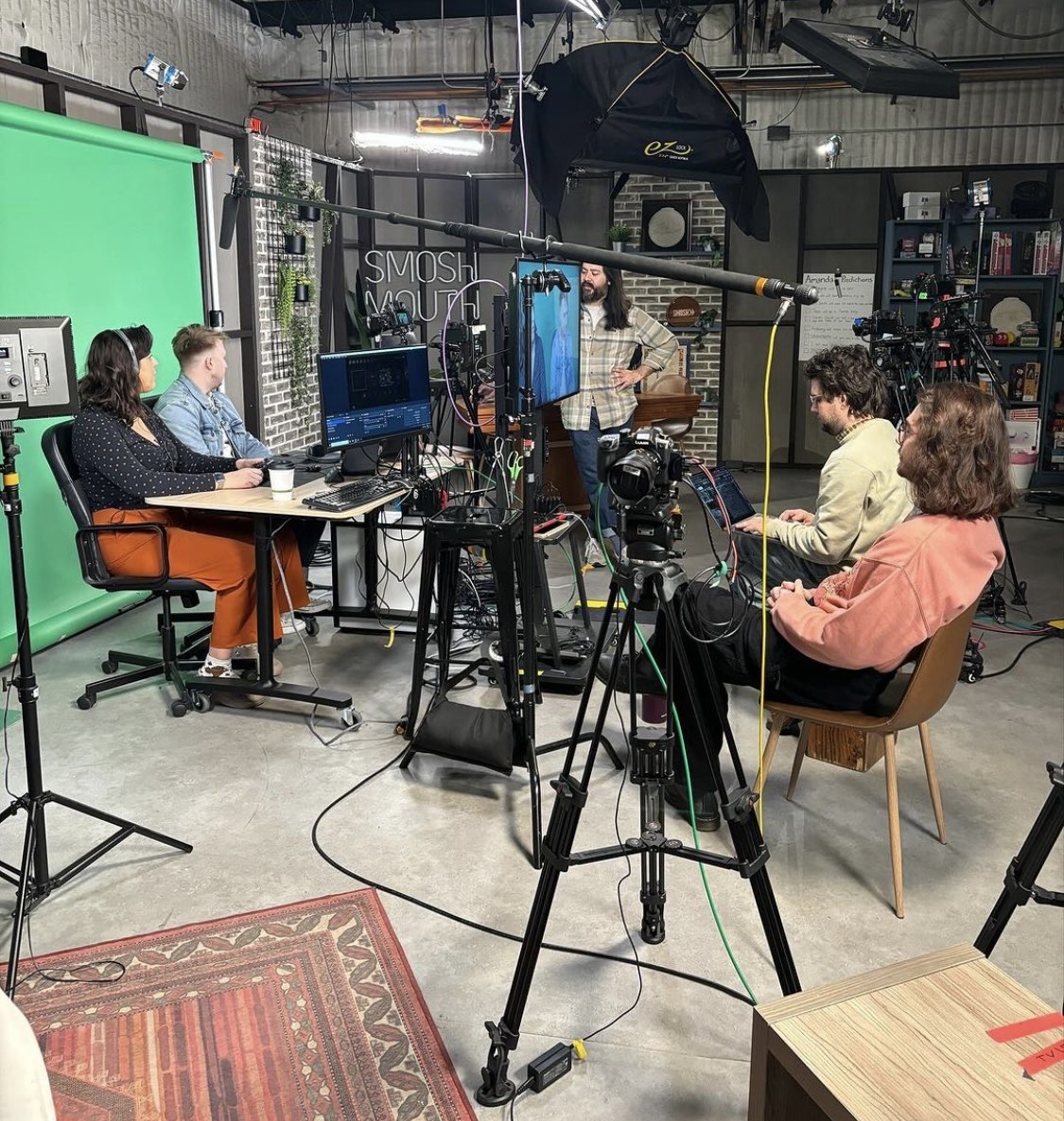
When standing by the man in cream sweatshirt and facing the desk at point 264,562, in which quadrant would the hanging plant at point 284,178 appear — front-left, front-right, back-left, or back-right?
front-right

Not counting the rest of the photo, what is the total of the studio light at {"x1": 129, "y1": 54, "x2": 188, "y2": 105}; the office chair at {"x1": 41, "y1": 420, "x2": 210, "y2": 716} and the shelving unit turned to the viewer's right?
2

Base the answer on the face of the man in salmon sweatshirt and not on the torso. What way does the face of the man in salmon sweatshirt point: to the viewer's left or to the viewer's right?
to the viewer's left

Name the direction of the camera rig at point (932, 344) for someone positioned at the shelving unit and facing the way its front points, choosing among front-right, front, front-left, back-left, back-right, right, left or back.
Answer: front

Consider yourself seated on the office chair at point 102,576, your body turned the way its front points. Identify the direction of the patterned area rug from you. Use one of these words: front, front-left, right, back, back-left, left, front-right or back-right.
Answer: right

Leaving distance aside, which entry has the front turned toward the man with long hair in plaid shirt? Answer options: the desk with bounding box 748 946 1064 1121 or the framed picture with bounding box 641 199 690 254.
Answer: the framed picture

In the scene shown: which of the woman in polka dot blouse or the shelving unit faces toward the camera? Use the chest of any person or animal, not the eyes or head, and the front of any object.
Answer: the shelving unit

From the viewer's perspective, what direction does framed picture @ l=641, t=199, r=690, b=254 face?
toward the camera

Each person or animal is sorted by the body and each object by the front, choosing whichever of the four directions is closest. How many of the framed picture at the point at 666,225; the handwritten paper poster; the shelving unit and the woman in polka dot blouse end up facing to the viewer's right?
1

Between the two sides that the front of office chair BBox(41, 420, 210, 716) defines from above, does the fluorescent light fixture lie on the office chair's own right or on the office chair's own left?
on the office chair's own left

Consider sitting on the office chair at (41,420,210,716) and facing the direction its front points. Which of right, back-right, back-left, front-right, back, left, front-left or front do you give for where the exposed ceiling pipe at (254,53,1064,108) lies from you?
front-left

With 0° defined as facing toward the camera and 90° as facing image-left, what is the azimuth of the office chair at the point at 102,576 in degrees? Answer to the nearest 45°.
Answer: approximately 270°

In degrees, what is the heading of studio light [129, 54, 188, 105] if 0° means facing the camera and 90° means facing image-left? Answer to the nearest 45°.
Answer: approximately 270°

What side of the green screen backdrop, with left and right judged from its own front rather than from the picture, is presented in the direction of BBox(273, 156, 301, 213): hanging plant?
left

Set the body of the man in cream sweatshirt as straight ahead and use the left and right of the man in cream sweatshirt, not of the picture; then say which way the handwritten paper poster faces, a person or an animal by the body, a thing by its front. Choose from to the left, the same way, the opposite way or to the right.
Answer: to the left

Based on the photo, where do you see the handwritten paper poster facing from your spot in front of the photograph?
facing the viewer

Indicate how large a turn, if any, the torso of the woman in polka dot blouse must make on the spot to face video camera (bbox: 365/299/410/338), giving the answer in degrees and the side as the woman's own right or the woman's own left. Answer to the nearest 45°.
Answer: approximately 45° to the woman's own left

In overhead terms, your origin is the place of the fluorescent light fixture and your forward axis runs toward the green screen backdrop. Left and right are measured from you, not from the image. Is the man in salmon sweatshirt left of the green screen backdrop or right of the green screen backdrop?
left

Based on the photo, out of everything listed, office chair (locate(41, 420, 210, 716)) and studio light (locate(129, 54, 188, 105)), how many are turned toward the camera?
0

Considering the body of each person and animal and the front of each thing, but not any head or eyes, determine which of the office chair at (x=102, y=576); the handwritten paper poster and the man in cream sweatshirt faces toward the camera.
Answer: the handwritten paper poster

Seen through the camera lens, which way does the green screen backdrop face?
facing the viewer and to the right of the viewer
